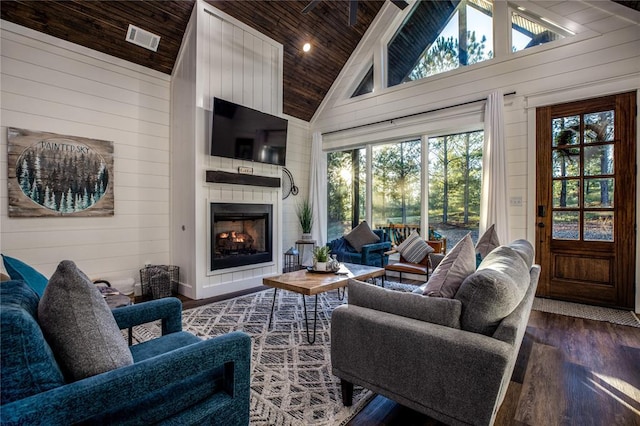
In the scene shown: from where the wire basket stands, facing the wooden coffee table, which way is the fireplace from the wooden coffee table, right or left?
left

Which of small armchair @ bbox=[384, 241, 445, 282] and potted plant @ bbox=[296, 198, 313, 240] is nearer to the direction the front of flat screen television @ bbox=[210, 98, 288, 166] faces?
the small armchair

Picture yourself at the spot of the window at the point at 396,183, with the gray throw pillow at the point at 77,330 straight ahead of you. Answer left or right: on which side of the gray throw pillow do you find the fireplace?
right

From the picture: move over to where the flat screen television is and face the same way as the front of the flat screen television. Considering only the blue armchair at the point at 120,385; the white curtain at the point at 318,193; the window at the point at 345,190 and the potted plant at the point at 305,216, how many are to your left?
3

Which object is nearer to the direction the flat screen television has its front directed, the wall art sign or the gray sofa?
the gray sofa

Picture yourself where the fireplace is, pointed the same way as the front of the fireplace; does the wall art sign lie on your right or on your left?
on your right

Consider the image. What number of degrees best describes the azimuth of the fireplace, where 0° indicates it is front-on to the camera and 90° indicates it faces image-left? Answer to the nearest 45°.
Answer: approximately 315°

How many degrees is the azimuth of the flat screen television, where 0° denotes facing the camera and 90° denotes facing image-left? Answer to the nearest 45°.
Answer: approximately 315°
